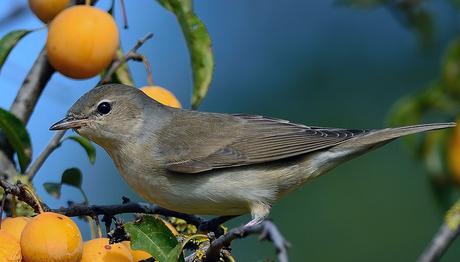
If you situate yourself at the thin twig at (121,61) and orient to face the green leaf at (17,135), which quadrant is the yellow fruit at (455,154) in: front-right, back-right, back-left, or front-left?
back-right

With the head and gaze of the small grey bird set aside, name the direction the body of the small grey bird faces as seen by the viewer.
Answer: to the viewer's left

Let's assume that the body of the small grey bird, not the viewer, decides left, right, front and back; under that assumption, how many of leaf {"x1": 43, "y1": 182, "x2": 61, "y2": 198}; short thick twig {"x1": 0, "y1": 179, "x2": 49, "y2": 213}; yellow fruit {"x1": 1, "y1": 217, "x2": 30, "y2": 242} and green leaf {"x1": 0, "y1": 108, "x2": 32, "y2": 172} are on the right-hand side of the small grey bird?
0

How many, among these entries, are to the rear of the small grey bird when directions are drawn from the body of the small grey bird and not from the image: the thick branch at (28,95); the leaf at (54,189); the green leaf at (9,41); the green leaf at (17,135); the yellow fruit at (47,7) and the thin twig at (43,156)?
0

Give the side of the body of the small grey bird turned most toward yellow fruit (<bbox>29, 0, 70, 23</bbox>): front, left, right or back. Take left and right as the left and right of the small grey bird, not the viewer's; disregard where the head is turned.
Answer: front

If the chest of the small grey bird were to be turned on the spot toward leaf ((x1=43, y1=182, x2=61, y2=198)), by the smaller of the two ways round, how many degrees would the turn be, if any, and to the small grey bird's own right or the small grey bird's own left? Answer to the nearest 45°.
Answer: approximately 45° to the small grey bird's own left

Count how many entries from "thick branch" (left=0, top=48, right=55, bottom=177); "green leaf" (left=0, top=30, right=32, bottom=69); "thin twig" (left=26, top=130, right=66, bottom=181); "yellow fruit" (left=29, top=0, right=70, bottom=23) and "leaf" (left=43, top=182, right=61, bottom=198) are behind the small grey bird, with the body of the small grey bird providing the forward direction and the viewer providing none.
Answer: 0

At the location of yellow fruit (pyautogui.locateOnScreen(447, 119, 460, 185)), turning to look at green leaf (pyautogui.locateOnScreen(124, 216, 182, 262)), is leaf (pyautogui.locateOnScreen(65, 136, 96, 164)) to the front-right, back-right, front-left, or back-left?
front-right
